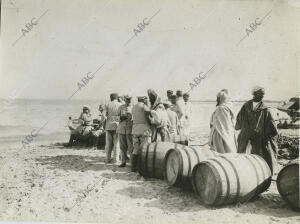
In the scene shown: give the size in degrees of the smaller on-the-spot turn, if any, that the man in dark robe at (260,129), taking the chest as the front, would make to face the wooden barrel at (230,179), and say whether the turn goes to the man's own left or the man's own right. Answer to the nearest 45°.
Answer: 0° — they already face it

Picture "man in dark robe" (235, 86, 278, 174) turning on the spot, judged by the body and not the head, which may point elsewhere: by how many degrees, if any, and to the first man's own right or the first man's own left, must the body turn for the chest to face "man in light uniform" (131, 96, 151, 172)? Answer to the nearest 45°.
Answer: approximately 90° to the first man's own right

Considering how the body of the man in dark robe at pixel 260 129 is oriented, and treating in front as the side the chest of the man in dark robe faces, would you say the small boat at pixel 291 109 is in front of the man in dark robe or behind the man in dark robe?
behind

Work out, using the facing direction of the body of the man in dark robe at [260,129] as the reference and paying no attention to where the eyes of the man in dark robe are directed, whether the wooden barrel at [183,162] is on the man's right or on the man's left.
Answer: on the man's right

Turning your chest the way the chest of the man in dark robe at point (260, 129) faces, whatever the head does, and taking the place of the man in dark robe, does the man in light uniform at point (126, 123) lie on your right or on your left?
on your right

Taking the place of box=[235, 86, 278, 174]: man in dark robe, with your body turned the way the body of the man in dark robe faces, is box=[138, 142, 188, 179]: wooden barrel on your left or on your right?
on your right
